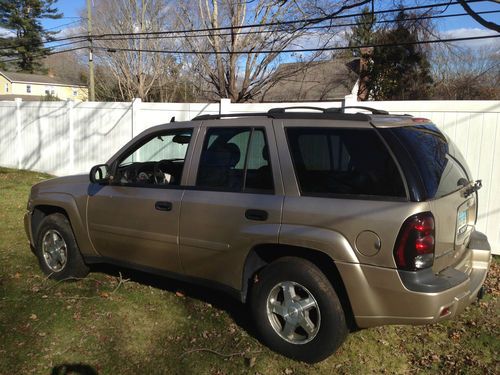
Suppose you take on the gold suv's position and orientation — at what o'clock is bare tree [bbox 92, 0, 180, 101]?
The bare tree is roughly at 1 o'clock from the gold suv.

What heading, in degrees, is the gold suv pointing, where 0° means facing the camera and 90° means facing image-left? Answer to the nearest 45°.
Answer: approximately 135°
